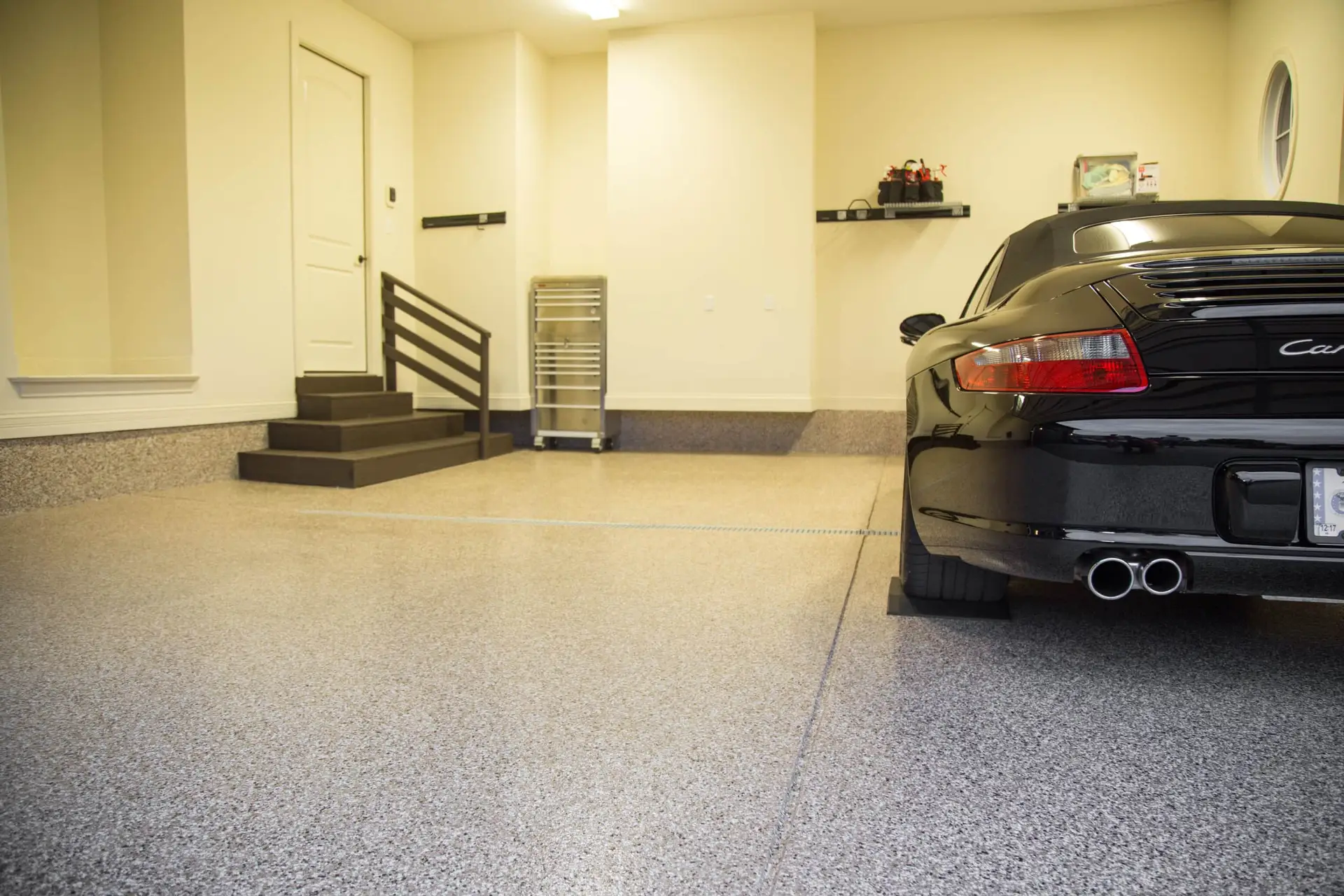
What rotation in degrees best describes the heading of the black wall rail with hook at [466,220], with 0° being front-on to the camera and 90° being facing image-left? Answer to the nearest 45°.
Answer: approximately 0°

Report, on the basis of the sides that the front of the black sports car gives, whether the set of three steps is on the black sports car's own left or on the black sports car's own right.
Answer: on the black sports car's own left

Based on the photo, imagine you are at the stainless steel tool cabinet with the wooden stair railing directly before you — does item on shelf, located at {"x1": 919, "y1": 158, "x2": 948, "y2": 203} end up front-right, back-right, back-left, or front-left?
back-left

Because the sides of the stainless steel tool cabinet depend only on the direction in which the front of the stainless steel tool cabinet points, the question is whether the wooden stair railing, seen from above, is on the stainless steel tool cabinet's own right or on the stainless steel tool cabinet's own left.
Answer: on the stainless steel tool cabinet's own right

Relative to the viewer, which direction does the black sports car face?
away from the camera

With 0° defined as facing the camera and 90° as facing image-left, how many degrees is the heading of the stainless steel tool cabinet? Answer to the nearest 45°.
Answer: approximately 0°
